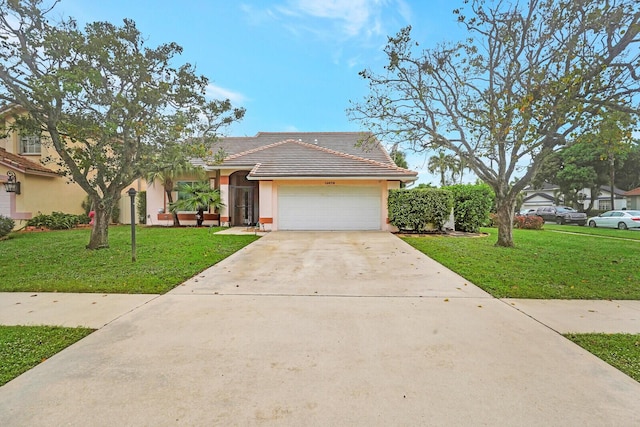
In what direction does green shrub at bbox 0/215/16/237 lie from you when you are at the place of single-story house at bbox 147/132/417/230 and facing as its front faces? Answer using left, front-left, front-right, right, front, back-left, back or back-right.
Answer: right

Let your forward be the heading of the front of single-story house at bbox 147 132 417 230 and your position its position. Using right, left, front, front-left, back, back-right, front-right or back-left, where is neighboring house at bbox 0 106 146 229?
right

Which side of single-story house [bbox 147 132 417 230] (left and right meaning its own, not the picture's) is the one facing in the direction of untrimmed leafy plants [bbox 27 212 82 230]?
right

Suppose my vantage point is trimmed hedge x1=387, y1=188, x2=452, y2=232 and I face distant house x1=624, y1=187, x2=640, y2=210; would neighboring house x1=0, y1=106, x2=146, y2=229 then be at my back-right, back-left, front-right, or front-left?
back-left

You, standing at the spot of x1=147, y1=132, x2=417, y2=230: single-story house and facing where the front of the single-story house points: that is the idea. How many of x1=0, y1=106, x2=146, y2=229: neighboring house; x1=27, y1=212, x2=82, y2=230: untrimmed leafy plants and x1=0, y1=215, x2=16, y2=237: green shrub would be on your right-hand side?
3

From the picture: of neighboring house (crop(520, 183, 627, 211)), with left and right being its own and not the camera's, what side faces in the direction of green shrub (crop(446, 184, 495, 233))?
front

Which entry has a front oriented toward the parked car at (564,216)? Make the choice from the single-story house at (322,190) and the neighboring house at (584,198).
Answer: the neighboring house

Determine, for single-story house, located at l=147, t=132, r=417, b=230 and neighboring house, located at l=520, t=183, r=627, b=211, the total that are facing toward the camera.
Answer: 2

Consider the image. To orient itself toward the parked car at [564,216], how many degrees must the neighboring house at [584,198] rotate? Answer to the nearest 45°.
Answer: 0° — it already faces it

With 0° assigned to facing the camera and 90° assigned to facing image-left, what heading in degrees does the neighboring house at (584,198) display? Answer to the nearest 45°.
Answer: approximately 0°

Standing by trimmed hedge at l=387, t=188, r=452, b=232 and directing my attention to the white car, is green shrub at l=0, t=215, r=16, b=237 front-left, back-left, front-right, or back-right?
back-left

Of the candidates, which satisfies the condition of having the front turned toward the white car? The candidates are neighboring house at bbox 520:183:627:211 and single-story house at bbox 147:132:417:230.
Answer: the neighboring house

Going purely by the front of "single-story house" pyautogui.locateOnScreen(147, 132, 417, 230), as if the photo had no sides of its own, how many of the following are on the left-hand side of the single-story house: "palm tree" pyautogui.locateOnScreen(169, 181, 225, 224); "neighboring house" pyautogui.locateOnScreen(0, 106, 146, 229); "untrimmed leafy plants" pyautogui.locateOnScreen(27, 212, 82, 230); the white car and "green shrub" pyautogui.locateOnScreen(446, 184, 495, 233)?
2

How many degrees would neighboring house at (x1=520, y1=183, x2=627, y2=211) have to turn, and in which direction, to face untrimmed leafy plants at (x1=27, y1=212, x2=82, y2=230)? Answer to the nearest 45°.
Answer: approximately 45° to its right

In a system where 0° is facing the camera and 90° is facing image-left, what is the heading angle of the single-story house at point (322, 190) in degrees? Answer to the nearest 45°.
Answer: approximately 0°

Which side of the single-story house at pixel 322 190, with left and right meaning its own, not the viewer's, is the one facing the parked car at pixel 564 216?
left
